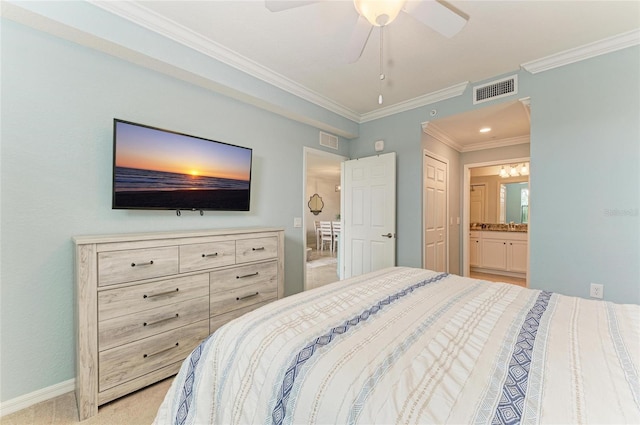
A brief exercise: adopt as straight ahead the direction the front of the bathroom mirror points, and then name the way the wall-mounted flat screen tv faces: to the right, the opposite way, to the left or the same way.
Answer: to the left

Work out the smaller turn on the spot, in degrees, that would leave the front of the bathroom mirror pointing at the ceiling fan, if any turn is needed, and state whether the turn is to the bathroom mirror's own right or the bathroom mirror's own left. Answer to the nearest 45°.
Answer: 0° — it already faces it

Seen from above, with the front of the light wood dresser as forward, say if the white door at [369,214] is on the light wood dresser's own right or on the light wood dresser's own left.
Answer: on the light wood dresser's own left

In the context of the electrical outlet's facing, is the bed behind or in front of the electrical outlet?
in front

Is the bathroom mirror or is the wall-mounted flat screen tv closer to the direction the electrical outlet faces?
the wall-mounted flat screen tv

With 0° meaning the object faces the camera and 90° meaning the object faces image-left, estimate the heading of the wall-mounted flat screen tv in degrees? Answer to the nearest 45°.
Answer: approximately 315°

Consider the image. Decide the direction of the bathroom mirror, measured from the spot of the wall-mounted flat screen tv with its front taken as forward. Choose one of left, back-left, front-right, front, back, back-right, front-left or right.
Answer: front-left
